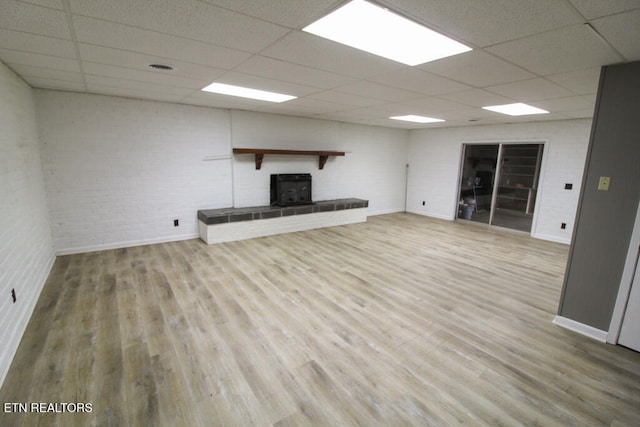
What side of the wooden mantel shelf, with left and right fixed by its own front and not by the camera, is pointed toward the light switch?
front

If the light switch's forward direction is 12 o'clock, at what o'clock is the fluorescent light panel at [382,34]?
The fluorescent light panel is roughly at 1 o'clock from the light switch.

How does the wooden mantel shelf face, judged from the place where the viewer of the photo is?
facing the viewer and to the right of the viewer

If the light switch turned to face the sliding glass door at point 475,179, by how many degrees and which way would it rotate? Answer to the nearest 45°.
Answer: approximately 135° to its right

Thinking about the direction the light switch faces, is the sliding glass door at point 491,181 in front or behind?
behind

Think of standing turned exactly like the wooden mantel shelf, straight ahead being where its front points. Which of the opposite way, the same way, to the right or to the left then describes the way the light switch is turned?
to the right

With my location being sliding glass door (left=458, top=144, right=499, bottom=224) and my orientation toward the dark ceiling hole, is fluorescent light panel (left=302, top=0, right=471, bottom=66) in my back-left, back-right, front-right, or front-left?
front-left

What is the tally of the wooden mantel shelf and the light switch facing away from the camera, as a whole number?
0

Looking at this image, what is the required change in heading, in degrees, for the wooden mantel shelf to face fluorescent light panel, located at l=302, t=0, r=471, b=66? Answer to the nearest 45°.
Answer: approximately 45° to its right

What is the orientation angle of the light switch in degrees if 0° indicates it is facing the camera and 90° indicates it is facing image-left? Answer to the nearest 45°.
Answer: approximately 0°

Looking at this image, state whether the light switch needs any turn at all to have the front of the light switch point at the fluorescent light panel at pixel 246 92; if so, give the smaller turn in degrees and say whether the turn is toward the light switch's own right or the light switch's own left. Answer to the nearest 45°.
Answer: approximately 90° to the light switch's own right
